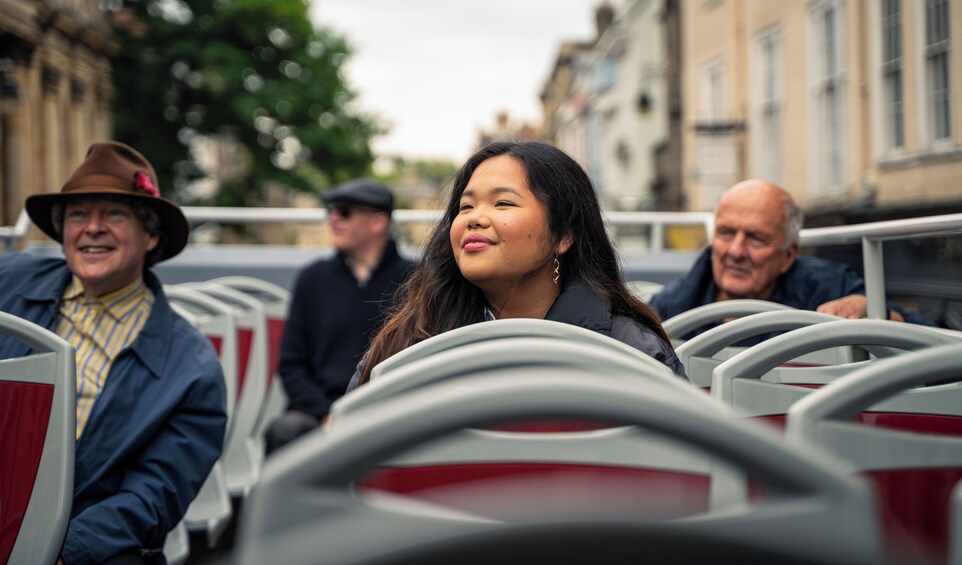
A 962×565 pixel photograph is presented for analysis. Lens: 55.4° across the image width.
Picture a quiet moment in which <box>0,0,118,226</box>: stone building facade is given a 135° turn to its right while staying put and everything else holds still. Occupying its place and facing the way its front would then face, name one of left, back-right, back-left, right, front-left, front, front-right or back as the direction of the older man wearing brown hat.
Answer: left

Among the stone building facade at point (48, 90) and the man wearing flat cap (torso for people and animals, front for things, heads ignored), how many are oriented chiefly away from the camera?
0

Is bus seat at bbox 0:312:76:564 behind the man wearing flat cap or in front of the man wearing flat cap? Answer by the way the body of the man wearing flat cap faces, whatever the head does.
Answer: in front

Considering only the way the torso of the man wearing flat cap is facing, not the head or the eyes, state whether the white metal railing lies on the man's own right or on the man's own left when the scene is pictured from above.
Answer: on the man's own left

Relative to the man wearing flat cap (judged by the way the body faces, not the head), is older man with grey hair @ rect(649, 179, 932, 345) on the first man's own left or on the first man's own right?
on the first man's own left

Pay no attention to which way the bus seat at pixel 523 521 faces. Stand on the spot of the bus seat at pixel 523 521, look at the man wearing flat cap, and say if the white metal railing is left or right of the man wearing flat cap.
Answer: right

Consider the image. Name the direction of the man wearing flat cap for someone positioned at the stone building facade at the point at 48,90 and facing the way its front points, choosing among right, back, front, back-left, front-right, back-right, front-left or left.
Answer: front-right

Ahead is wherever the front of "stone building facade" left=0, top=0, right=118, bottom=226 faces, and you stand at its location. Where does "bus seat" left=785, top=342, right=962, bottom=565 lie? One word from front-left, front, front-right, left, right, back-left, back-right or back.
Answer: front-right

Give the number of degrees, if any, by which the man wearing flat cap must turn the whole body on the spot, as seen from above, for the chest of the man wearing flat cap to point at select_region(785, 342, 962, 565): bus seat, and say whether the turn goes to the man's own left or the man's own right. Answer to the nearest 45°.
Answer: approximately 45° to the man's own left

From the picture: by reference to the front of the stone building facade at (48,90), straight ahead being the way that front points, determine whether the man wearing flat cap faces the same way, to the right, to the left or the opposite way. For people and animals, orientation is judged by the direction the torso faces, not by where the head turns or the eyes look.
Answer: to the right

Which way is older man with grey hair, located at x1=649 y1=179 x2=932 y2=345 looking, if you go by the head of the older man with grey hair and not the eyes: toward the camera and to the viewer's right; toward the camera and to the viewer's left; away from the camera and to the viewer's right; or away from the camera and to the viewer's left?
toward the camera and to the viewer's left

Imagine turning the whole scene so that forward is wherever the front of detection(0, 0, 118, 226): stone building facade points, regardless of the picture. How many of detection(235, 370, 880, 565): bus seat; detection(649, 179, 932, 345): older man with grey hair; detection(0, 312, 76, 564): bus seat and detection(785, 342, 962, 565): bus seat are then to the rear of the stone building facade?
0

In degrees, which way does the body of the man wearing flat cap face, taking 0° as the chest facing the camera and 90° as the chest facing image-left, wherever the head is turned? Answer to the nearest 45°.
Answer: approximately 45°

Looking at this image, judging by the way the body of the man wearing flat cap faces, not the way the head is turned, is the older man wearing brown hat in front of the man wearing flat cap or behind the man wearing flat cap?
in front

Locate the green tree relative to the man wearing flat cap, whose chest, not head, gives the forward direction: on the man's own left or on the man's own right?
on the man's own right
